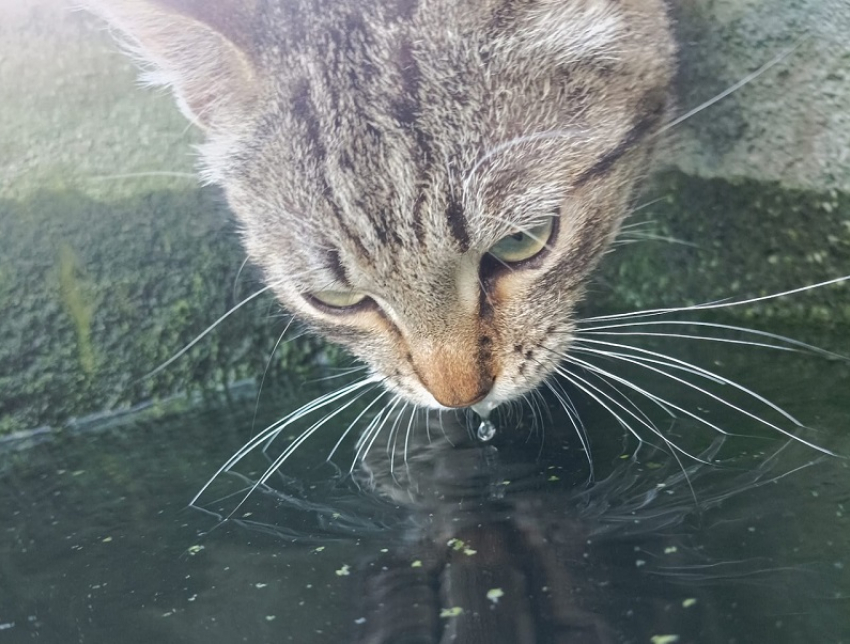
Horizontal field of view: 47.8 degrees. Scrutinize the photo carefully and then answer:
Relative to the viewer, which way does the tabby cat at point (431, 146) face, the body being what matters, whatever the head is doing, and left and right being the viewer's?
facing the viewer

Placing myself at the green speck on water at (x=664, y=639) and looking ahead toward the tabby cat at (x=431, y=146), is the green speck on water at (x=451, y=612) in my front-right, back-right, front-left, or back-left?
front-left

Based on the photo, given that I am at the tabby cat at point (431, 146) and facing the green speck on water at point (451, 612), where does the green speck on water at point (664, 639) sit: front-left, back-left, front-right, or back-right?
front-left
